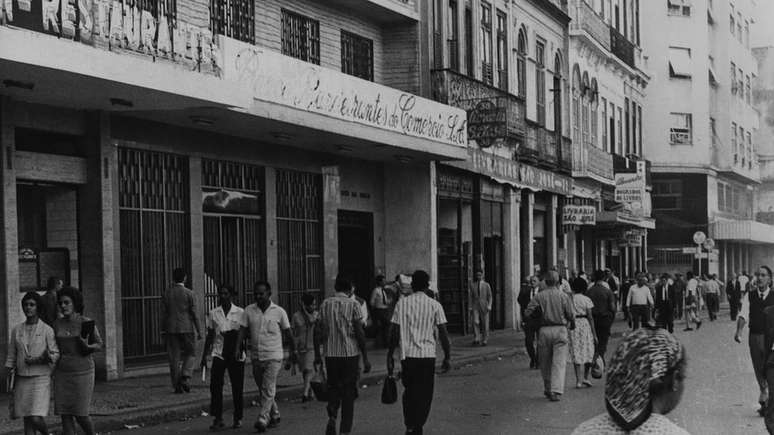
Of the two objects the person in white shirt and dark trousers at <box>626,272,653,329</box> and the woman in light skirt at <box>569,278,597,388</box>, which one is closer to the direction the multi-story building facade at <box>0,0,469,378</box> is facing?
the woman in light skirt

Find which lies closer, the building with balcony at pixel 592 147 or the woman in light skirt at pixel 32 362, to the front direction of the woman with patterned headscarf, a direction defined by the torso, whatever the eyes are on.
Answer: the building with balcony

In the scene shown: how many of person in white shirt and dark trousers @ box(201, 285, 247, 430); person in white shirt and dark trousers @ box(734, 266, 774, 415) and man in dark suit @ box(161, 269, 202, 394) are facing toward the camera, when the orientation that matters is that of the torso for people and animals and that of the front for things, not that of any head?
2

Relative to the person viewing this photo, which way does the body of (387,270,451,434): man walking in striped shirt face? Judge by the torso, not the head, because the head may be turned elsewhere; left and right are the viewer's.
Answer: facing away from the viewer

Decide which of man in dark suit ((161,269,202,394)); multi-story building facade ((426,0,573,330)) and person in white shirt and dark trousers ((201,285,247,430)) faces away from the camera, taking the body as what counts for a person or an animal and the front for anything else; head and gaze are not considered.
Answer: the man in dark suit

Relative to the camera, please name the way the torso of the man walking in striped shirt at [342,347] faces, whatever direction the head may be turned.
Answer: away from the camera

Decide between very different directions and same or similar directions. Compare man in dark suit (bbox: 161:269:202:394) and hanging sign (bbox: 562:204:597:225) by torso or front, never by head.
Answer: very different directions

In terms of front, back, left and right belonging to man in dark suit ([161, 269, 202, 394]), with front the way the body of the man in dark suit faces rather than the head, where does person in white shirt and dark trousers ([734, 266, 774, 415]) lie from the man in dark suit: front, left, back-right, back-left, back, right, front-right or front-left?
back-right

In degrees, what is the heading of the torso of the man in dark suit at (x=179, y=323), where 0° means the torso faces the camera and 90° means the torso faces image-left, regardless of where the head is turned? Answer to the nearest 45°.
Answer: approximately 180°

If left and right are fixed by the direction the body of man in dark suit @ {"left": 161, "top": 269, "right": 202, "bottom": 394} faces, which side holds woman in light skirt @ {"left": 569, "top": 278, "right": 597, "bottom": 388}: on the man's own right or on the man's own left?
on the man's own right

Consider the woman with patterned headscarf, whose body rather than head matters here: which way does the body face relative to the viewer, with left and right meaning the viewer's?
facing away from the viewer and to the right of the viewer
